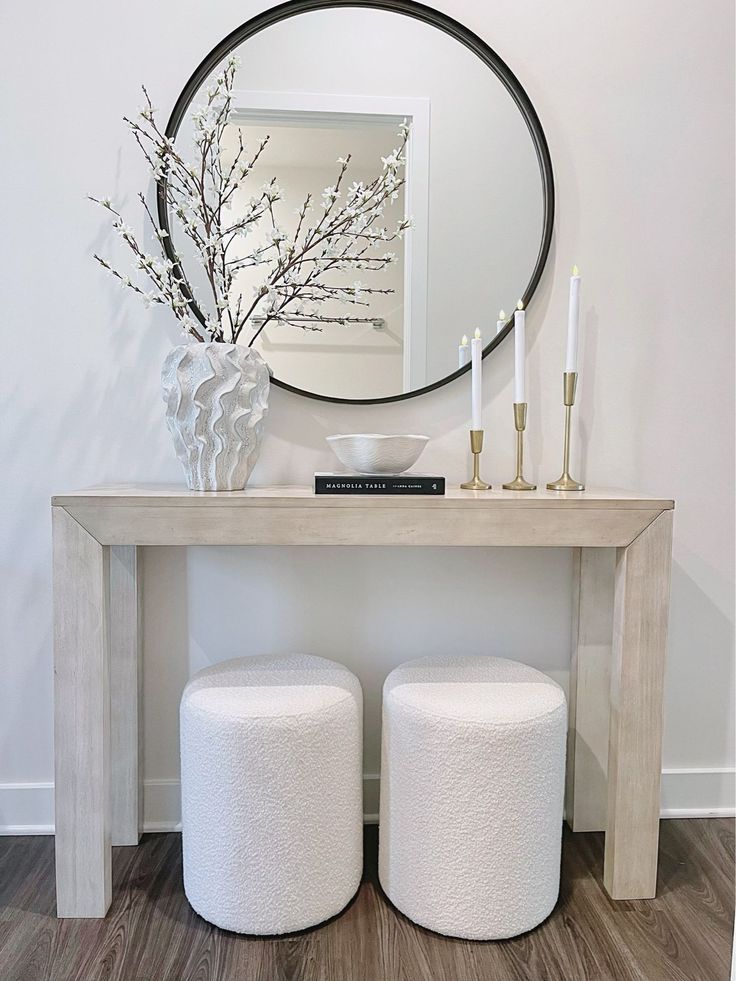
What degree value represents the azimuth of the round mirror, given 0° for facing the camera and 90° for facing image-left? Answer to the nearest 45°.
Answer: approximately 0°
